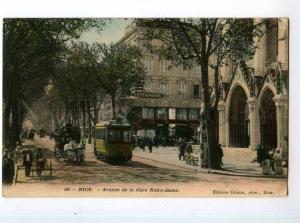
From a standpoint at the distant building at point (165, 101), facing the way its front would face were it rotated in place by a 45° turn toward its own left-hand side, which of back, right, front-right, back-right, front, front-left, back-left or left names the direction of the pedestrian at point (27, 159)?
front-right

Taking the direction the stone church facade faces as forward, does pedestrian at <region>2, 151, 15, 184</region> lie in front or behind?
in front

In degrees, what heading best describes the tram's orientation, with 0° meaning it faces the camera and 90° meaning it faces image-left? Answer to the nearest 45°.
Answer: approximately 315°

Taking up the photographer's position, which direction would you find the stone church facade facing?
facing the viewer and to the left of the viewer

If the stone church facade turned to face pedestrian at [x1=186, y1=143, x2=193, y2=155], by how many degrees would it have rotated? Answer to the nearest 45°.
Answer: approximately 45° to its right

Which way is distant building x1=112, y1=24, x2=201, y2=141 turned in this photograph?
toward the camera

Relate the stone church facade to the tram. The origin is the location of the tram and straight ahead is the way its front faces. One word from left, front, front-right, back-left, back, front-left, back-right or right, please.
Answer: front-left

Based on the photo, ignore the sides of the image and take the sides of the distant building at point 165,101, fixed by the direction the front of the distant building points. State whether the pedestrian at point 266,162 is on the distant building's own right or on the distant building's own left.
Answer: on the distant building's own left

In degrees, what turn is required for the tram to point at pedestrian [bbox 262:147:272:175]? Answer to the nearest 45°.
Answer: approximately 45° to its left

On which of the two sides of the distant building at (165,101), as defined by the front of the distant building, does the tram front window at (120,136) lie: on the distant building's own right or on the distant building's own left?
on the distant building's own right

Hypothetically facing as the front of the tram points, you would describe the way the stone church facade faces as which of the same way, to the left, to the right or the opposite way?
to the right

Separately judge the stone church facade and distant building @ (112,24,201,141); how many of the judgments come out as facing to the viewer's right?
0

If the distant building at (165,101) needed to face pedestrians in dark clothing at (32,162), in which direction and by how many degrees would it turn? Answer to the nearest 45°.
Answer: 0° — it already faces it
